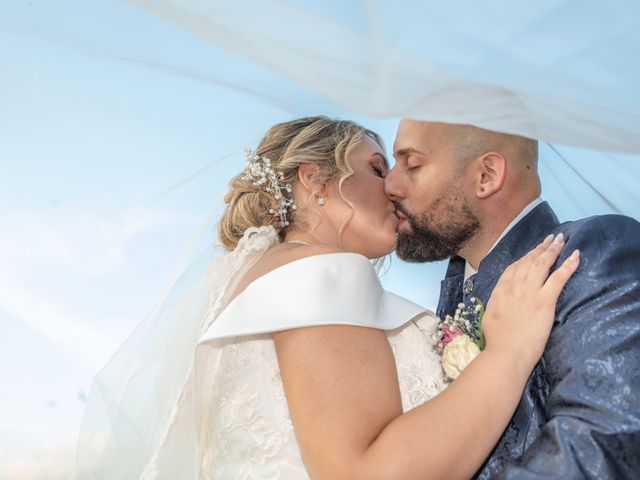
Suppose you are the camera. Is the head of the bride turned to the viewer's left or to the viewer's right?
to the viewer's right

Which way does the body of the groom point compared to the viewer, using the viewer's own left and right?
facing to the left of the viewer

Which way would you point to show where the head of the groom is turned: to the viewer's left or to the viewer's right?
to the viewer's left

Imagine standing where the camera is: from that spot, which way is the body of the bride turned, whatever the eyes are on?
to the viewer's right

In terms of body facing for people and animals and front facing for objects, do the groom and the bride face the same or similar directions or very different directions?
very different directions
